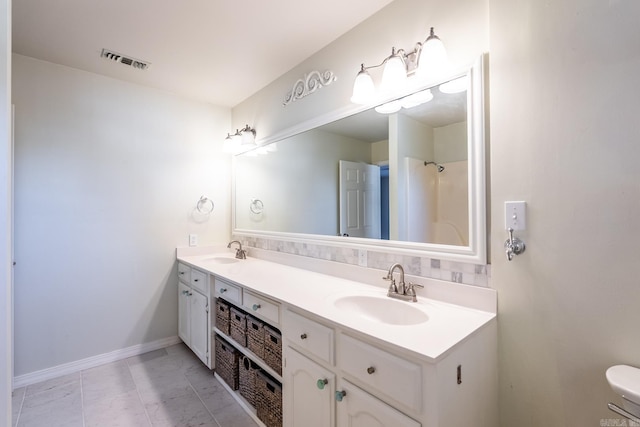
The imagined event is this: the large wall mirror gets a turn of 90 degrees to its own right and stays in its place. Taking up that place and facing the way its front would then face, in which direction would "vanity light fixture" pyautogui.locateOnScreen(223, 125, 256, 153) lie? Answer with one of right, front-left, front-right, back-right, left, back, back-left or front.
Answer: front

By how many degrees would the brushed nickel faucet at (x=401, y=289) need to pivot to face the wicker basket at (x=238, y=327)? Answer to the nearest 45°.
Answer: approximately 45° to its right

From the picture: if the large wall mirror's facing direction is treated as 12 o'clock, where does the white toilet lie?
The white toilet is roughly at 9 o'clock from the large wall mirror.

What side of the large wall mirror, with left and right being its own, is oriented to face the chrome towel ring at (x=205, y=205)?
right

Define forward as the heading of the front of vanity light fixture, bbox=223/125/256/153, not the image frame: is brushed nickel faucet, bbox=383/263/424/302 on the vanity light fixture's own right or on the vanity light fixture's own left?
on the vanity light fixture's own left

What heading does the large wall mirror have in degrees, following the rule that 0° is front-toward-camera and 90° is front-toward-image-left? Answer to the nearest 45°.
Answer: approximately 45°

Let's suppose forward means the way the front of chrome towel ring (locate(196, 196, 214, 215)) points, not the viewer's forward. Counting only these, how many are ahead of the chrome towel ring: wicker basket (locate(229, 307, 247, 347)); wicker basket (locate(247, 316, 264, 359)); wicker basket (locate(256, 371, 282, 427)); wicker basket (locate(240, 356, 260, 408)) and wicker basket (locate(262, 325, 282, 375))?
5

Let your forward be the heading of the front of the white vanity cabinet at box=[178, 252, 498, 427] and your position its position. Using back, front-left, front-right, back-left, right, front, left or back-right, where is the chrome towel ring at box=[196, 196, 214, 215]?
right

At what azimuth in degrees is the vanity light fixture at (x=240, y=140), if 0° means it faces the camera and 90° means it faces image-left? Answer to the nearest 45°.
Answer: approximately 45°

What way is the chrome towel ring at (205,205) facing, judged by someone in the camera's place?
facing the viewer

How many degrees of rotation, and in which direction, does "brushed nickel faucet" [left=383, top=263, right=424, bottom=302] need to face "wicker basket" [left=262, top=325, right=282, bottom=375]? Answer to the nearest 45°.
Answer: approximately 45° to its right

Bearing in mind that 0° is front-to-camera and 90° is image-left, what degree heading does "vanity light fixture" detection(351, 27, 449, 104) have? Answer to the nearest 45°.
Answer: approximately 45°

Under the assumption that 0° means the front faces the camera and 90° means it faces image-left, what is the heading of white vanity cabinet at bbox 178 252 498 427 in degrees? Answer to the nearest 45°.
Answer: approximately 45°
